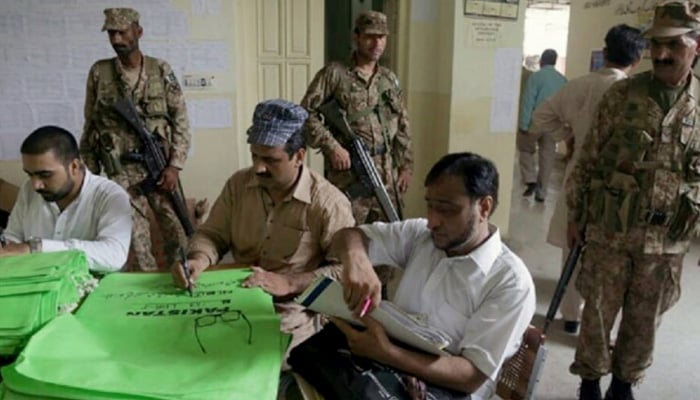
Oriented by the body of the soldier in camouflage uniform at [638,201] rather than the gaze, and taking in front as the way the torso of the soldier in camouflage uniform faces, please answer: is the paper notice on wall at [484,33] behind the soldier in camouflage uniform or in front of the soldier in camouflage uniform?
behind

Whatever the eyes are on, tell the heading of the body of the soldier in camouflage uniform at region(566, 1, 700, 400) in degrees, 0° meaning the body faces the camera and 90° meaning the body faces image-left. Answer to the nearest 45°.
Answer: approximately 0°

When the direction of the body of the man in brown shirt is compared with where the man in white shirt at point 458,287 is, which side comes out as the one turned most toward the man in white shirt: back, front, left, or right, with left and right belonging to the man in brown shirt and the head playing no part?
left

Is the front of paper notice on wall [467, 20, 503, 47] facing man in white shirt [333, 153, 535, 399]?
yes

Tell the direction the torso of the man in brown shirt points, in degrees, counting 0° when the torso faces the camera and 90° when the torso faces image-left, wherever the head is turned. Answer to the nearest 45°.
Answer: approximately 45°

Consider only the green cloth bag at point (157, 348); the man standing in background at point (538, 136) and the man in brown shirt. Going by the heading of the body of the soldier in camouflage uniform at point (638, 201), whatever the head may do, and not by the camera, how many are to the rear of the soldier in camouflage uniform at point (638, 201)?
1

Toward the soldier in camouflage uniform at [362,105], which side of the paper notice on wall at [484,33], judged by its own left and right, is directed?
right

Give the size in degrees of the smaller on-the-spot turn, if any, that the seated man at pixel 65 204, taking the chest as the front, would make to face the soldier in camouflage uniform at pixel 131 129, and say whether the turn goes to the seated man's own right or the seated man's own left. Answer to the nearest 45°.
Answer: approximately 135° to the seated man's own right

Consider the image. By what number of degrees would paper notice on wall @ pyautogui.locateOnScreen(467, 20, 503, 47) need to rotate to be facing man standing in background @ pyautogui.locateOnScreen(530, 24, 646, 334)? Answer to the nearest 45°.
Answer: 0° — it already faces them

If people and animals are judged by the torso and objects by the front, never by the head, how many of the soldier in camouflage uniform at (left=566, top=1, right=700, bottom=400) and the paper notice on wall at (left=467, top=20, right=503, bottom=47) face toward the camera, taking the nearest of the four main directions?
2

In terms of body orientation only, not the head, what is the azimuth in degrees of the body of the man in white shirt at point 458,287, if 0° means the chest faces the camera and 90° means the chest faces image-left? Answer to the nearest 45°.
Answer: approximately 45°

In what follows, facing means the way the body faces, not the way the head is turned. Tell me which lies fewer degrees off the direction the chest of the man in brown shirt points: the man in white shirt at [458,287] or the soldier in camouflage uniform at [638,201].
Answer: the man in white shirt
